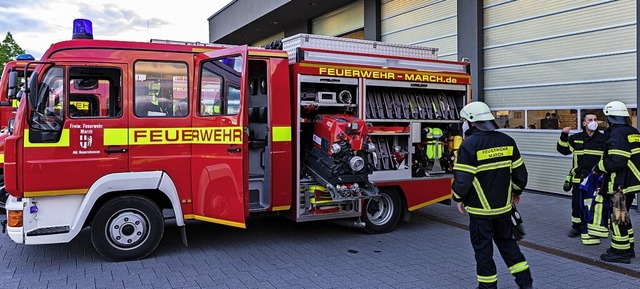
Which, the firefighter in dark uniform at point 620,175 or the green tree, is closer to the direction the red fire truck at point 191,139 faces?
the green tree

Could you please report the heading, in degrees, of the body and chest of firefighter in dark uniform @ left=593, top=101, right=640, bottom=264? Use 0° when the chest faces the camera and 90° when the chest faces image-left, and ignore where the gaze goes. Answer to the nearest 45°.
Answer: approximately 135°

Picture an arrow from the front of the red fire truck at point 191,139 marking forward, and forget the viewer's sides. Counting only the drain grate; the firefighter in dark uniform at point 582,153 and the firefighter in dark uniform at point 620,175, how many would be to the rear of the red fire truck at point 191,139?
3

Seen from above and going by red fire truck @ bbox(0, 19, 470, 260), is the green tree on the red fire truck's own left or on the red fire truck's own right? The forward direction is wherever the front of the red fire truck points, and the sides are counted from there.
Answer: on the red fire truck's own right

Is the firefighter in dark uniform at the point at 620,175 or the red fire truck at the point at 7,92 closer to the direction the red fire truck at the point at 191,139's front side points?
the red fire truck

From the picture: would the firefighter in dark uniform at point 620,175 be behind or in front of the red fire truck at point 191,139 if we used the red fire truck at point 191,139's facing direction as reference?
behind

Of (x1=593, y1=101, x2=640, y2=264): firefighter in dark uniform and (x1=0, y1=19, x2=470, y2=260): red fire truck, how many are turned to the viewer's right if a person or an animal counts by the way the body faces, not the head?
0

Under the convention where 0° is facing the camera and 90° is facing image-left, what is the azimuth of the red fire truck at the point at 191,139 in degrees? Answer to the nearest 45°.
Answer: approximately 90°

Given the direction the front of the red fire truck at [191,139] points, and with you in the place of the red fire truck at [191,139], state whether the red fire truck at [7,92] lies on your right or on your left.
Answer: on your right
